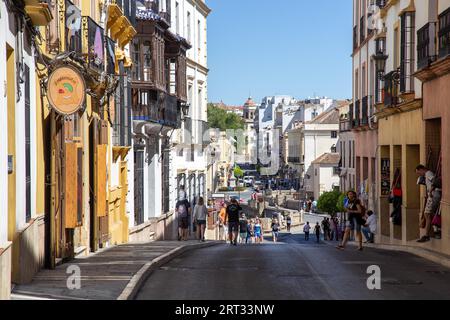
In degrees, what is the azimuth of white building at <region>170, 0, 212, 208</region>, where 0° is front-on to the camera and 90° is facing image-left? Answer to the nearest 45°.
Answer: approximately 315°

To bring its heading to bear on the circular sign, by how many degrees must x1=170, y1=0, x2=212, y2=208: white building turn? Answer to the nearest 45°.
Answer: approximately 45° to its right

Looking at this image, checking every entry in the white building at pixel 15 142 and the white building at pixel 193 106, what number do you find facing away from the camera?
0

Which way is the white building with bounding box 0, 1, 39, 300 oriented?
to the viewer's right

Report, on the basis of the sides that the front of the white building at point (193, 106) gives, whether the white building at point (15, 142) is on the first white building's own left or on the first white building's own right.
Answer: on the first white building's own right

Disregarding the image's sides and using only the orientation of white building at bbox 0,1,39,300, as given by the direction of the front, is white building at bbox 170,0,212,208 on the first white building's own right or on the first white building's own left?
on the first white building's own left
